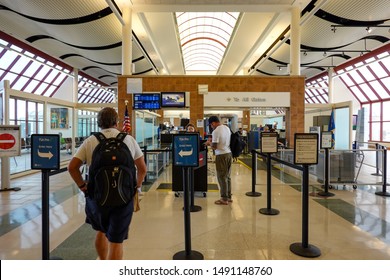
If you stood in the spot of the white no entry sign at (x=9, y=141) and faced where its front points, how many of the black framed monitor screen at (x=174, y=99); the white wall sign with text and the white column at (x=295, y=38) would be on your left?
3

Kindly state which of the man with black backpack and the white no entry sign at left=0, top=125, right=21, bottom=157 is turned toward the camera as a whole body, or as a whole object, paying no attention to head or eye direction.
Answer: the white no entry sign

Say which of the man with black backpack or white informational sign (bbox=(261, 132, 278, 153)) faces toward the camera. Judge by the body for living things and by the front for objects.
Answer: the white informational sign

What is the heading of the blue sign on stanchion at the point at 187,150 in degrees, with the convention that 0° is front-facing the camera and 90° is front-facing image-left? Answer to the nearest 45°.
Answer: approximately 0°

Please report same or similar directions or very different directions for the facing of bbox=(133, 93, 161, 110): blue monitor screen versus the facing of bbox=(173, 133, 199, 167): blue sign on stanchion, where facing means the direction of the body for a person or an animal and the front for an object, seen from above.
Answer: same or similar directions

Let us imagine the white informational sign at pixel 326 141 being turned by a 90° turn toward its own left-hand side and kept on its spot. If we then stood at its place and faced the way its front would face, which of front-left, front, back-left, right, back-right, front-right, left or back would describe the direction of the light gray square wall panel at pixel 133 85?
back

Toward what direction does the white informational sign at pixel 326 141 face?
toward the camera

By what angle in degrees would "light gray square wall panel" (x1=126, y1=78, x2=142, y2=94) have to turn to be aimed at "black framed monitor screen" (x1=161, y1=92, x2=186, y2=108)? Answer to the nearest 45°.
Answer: approximately 90° to its left

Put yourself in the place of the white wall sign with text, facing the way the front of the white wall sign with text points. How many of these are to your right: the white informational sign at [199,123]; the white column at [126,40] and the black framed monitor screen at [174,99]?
3

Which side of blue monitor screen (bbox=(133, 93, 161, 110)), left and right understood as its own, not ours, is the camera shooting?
front

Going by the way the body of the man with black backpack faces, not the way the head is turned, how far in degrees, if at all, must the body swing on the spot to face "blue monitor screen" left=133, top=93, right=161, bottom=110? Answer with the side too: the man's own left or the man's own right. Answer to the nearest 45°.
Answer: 0° — they already face it

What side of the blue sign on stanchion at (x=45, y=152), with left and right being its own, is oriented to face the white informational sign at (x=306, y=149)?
left

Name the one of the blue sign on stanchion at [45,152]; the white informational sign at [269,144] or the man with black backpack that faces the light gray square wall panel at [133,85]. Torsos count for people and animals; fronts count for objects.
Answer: the man with black backpack

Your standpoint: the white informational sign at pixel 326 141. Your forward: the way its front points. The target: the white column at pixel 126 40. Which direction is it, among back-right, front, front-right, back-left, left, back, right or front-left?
right

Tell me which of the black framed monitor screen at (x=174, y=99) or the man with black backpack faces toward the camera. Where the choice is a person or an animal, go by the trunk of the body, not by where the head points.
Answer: the black framed monitor screen

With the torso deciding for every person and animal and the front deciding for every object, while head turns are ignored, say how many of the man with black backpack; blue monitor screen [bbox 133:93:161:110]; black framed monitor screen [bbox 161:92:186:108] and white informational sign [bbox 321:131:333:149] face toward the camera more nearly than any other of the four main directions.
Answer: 3

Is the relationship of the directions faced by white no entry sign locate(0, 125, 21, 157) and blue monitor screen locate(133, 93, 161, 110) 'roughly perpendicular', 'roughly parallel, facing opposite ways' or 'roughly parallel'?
roughly parallel

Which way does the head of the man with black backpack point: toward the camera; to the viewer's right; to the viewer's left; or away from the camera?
away from the camera

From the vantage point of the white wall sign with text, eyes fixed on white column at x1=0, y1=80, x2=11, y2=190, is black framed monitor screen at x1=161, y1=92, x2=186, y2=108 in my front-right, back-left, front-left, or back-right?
front-right

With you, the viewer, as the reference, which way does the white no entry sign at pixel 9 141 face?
facing the viewer
